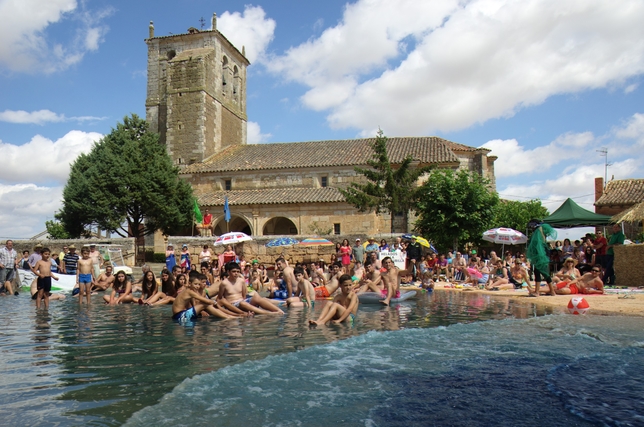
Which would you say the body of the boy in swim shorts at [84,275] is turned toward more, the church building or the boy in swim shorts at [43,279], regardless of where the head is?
the boy in swim shorts

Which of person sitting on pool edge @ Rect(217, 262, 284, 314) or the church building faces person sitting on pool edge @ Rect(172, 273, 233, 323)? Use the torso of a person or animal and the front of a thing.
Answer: the church building

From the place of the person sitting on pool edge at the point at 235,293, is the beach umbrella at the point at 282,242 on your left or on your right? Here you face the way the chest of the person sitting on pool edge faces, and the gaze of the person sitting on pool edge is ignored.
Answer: on your left

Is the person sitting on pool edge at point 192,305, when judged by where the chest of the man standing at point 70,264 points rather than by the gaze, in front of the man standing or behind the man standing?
in front

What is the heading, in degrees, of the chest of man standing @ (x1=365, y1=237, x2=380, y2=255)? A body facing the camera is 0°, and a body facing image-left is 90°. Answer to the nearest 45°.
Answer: approximately 0°

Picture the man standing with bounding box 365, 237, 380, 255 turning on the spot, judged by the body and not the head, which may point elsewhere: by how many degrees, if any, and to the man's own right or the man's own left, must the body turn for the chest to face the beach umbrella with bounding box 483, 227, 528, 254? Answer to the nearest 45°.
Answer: approximately 90° to the man's own left

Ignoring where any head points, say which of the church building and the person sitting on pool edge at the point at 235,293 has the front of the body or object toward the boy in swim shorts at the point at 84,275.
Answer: the church building
